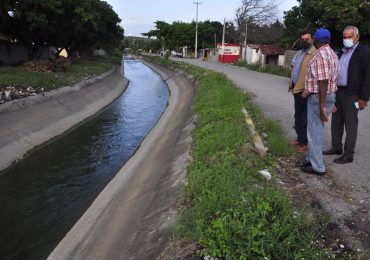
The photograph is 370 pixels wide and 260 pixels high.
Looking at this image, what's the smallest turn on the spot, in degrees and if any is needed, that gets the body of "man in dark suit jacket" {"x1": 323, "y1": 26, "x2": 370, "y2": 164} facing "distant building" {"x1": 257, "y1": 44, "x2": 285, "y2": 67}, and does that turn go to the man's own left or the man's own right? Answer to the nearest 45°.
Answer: approximately 135° to the man's own right

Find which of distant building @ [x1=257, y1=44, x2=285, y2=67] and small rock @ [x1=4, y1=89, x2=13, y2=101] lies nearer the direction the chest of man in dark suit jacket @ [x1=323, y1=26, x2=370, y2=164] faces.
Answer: the small rock

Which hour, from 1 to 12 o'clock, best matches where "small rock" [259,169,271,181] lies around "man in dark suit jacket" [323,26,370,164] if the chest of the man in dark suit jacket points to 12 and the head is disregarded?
The small rock is roughly at 12 o'clock from the man in dark suit jacket.

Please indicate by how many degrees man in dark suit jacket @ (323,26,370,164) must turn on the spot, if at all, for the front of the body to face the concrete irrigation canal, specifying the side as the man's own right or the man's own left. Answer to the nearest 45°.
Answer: approximately 45° to the man's own right

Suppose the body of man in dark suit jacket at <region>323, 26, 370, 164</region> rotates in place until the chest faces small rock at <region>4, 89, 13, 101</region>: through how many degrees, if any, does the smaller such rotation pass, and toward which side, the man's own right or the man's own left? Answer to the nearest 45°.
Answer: approximately 45° to the man's own right

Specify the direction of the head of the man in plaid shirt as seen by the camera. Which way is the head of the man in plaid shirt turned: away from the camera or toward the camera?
away from the camera

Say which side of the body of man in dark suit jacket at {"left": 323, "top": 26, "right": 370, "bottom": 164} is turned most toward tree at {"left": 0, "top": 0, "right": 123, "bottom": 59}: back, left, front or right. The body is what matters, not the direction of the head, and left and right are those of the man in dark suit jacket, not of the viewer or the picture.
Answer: right

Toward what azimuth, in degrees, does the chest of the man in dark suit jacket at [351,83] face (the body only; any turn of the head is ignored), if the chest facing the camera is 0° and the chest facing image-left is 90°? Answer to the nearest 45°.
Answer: approximately 45°

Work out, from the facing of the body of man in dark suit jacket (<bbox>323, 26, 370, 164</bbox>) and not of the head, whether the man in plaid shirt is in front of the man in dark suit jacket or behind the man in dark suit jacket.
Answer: in front

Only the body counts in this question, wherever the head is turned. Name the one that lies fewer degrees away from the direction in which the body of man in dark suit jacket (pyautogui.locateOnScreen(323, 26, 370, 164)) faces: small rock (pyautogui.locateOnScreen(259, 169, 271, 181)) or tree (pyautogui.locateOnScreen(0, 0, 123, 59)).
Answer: the small rock

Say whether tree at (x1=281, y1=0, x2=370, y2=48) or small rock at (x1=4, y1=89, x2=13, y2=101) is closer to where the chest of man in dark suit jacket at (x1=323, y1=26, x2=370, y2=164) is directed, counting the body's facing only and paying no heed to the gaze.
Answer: the small rock

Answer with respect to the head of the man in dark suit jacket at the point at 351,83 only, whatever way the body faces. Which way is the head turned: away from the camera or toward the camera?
toward the camera

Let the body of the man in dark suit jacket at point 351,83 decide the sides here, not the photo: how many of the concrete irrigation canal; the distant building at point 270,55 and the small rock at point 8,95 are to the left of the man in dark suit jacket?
0
